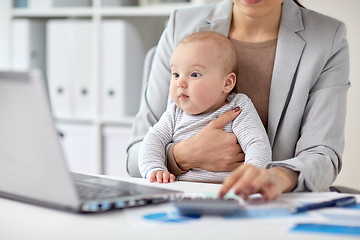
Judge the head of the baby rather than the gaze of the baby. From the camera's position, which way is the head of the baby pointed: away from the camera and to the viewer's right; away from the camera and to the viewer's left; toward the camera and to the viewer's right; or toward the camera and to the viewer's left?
toward the camera and to the viewer's left

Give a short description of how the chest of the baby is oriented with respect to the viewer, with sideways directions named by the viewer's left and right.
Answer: facing the viewer and to the left of the viewer

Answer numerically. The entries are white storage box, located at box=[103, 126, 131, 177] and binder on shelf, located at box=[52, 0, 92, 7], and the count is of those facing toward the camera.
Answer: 2

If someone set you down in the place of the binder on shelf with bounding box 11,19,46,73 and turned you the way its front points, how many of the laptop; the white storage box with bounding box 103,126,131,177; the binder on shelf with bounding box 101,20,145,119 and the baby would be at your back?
0

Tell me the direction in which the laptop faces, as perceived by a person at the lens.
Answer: facing away from the viewer and to the right of the viewer

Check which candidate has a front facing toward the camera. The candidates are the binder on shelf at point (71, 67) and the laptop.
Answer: the binder on shelf

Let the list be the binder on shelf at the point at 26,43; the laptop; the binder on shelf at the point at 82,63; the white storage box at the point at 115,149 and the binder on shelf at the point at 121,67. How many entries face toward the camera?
4

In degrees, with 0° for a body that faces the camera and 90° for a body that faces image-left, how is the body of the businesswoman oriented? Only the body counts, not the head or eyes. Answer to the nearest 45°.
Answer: approximately 0°

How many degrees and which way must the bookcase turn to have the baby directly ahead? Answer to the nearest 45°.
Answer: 0° — it already faces them

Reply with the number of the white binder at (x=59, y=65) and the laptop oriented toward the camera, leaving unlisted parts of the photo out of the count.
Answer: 1

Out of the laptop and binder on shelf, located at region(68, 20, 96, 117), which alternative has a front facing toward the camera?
the binder on shelf

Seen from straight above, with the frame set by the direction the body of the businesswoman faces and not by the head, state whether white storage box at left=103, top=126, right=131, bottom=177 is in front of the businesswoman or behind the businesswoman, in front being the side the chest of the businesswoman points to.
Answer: behind

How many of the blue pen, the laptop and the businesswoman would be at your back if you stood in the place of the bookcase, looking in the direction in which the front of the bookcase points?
0

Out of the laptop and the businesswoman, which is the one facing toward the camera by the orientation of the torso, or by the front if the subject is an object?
the businesswoman

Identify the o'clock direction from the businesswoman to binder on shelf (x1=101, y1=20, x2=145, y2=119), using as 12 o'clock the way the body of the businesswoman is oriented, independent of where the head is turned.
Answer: The binder on shelf is roughly at 5 o'clock from the businesswoman.

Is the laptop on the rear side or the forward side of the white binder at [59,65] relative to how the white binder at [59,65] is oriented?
on the forward side

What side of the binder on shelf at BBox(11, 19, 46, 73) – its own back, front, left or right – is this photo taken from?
front
